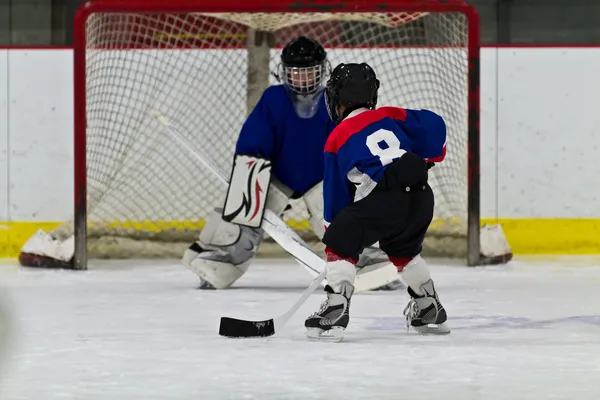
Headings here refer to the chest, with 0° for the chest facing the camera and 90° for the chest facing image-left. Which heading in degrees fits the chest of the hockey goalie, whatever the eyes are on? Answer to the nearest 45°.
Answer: approximately 0°

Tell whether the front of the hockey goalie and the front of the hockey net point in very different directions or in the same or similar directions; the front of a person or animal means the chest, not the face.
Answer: same or similar directions

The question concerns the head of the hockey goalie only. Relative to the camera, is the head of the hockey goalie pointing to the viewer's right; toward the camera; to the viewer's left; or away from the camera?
toward the camera

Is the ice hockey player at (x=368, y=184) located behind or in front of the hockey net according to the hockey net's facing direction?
in front

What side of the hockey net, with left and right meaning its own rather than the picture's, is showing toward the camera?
front

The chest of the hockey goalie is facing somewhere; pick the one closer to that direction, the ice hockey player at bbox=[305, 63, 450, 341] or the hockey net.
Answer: the ice hockey player

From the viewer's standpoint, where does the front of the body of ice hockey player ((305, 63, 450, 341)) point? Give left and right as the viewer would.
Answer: facing away from the viewer and to the left of the viewer

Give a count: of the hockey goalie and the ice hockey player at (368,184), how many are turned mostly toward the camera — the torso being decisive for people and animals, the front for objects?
1

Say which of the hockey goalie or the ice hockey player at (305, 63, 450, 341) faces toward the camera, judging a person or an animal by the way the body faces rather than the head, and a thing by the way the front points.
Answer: the hockey goalie

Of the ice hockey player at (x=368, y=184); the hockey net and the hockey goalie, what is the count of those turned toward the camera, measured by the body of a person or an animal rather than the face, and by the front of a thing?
2

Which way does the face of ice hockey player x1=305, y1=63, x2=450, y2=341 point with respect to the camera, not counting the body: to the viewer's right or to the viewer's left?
to the viewer's left

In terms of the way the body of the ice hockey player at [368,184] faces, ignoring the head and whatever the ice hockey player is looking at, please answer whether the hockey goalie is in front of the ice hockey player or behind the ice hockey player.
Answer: in front

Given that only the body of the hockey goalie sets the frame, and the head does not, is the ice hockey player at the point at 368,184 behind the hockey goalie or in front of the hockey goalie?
in front
